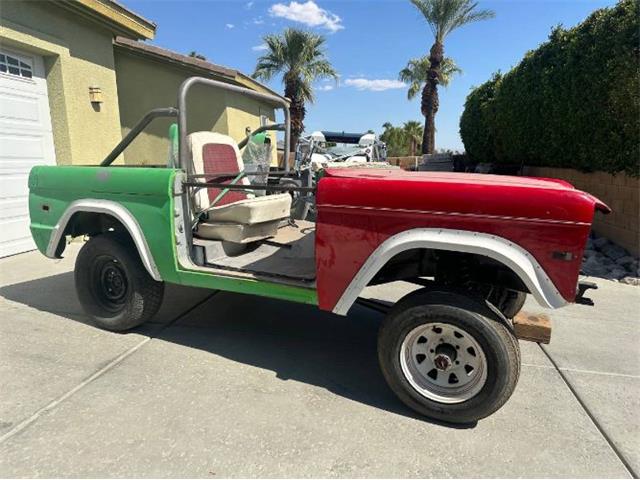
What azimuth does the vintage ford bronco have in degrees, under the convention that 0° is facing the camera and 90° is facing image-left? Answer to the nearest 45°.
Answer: approximately 315°

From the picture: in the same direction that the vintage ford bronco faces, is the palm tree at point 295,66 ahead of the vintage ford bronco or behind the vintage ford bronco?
behind

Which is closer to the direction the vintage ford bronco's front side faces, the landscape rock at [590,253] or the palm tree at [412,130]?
the landscape rock

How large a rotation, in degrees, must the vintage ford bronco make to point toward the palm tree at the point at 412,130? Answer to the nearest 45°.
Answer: approximately 135° to its left

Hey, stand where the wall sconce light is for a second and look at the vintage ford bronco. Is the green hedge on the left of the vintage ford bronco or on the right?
left
